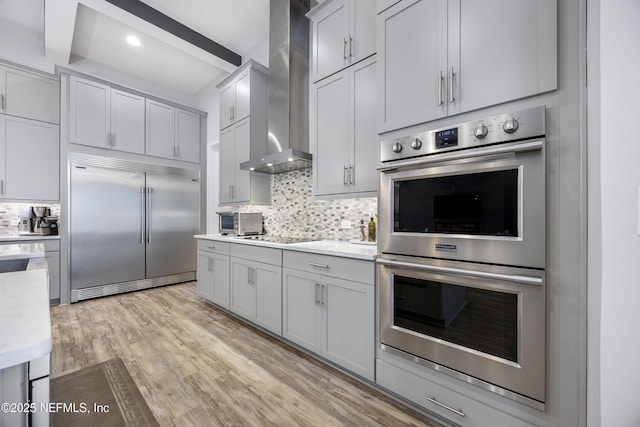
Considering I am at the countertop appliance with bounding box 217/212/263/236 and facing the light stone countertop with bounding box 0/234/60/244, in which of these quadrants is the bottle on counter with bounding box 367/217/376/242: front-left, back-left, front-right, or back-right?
back-left

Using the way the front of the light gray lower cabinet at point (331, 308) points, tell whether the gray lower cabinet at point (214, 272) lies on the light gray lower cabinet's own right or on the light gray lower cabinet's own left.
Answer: on the light gray lower cabinet's own right

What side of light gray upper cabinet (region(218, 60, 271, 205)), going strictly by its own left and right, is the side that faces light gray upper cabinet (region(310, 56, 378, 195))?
left

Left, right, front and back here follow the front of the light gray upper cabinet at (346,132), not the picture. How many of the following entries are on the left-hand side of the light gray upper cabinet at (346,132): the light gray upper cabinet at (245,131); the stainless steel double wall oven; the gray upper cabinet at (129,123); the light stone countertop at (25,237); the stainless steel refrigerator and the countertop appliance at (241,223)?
1

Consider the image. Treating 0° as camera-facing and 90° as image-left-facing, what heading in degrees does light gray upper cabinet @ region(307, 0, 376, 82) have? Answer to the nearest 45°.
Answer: approximately 45°

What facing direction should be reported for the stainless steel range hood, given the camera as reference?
facing the viewer and to the left of the viewer

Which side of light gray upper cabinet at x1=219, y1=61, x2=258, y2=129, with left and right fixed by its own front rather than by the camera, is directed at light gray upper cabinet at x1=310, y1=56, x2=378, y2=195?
left

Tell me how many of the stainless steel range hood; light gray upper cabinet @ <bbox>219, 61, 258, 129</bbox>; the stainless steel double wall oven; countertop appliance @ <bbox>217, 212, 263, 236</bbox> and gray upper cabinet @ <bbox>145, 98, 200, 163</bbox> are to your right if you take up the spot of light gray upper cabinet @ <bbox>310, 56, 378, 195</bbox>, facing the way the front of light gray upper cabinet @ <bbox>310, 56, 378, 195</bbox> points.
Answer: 4

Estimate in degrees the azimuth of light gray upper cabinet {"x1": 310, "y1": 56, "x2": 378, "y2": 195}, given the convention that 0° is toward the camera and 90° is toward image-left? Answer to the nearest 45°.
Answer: approximately 45°

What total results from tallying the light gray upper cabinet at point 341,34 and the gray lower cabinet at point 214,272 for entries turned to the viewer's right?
0

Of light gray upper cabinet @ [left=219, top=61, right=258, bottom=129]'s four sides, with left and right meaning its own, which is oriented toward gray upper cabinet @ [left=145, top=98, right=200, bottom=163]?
right

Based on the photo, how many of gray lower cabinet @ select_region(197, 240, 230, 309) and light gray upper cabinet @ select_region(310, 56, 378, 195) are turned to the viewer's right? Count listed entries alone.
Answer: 0

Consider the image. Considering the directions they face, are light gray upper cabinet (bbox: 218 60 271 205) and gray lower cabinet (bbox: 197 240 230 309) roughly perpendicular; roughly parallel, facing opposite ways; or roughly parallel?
roughly parallel

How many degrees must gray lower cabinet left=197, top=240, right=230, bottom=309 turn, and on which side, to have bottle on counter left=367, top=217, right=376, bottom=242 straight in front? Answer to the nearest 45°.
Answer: approximately 90° to its left

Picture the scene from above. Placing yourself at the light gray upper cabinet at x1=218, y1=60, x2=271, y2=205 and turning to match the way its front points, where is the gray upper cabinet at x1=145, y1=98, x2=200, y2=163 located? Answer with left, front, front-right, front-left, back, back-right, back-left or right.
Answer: right

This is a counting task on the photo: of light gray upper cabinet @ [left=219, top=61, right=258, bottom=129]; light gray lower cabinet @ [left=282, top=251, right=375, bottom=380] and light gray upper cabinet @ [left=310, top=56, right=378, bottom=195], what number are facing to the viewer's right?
0
